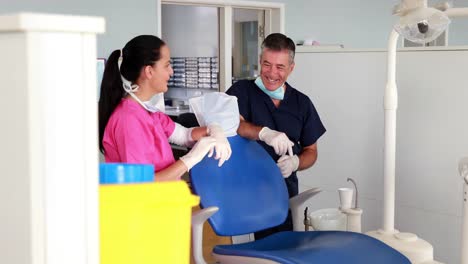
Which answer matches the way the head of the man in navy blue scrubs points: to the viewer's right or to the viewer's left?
to the viewer's left

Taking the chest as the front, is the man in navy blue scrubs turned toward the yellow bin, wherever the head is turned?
yes

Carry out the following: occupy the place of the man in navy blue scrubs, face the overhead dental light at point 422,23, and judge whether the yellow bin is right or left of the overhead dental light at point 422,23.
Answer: right

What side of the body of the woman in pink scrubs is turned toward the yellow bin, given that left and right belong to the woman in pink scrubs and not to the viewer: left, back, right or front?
right

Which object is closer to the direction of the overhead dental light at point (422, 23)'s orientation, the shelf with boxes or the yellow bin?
the yellow bin

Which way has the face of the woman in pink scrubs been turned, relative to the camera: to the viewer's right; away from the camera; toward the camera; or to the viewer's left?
to the viewer's right

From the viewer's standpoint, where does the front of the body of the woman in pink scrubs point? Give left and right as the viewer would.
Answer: facing to the right of the viewer
